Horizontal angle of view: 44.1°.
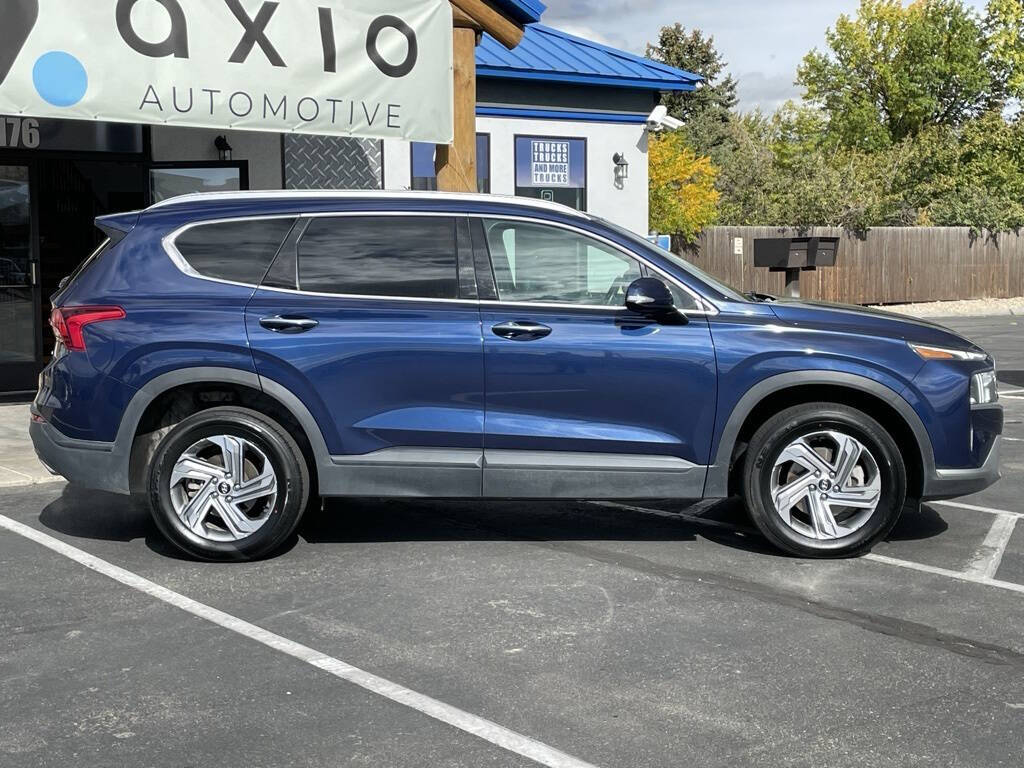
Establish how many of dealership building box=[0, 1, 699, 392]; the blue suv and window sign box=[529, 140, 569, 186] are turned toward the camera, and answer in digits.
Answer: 2

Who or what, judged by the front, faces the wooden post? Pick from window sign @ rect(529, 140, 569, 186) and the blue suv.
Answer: the window sign

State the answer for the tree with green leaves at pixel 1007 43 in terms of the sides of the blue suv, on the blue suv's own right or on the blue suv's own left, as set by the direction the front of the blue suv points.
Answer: on the blue suv's own left

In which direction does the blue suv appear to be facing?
to the viewer's right

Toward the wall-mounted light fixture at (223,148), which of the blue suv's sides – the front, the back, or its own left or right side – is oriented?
left

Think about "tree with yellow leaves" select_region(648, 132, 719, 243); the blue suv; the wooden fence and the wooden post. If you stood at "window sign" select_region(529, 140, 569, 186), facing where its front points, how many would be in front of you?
2

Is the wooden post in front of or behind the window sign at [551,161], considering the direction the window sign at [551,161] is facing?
in front

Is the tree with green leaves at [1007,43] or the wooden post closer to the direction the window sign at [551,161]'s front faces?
the wooden post

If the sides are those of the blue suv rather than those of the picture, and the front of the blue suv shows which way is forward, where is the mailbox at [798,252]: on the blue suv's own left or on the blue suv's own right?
on the blue suv's own left

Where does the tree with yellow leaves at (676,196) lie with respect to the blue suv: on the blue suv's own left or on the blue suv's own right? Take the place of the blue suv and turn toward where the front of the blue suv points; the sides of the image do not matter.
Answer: on the blue suv's own left

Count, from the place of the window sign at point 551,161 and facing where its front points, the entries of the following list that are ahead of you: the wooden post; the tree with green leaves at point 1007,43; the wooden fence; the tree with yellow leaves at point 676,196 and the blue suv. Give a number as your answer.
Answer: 2

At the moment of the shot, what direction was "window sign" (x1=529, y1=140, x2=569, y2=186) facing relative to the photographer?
facing the viewer

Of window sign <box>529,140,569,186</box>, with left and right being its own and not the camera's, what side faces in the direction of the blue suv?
front
